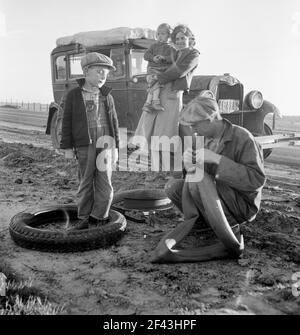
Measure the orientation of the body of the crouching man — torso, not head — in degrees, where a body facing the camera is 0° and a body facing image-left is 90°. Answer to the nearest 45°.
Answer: approximately 90°

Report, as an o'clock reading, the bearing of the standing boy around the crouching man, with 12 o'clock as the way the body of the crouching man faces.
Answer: The standing boy is roughly at 1 o'clock from the crouching man.

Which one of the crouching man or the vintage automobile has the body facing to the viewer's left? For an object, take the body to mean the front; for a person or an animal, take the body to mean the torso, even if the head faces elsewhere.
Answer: the crouching man

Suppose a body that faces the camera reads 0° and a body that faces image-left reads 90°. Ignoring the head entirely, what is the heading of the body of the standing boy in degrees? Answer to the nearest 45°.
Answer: approximately 315°

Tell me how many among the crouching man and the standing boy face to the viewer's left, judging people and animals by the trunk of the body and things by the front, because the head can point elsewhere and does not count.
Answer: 1

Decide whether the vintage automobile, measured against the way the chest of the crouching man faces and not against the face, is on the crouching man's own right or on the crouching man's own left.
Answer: on the crouching man's own right

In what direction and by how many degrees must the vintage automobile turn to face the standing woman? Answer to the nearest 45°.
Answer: approximately 45° to its right

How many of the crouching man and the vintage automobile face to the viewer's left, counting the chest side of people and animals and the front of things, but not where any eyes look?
1

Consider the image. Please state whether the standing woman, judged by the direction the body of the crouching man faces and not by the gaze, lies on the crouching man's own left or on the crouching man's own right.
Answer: on the crouching man's own right
